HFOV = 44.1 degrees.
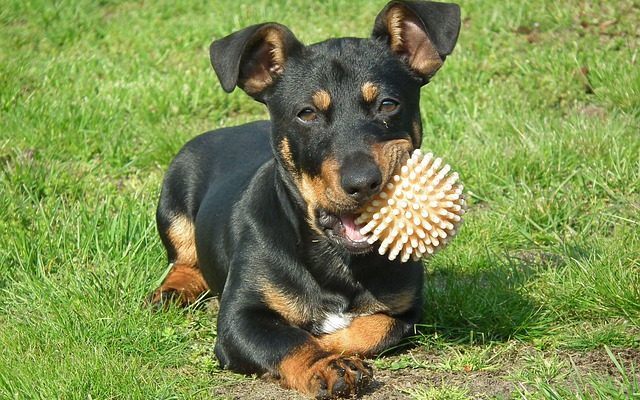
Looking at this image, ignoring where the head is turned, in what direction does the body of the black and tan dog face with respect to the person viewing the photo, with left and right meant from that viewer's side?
facing the viewer and to the right of the viewer
